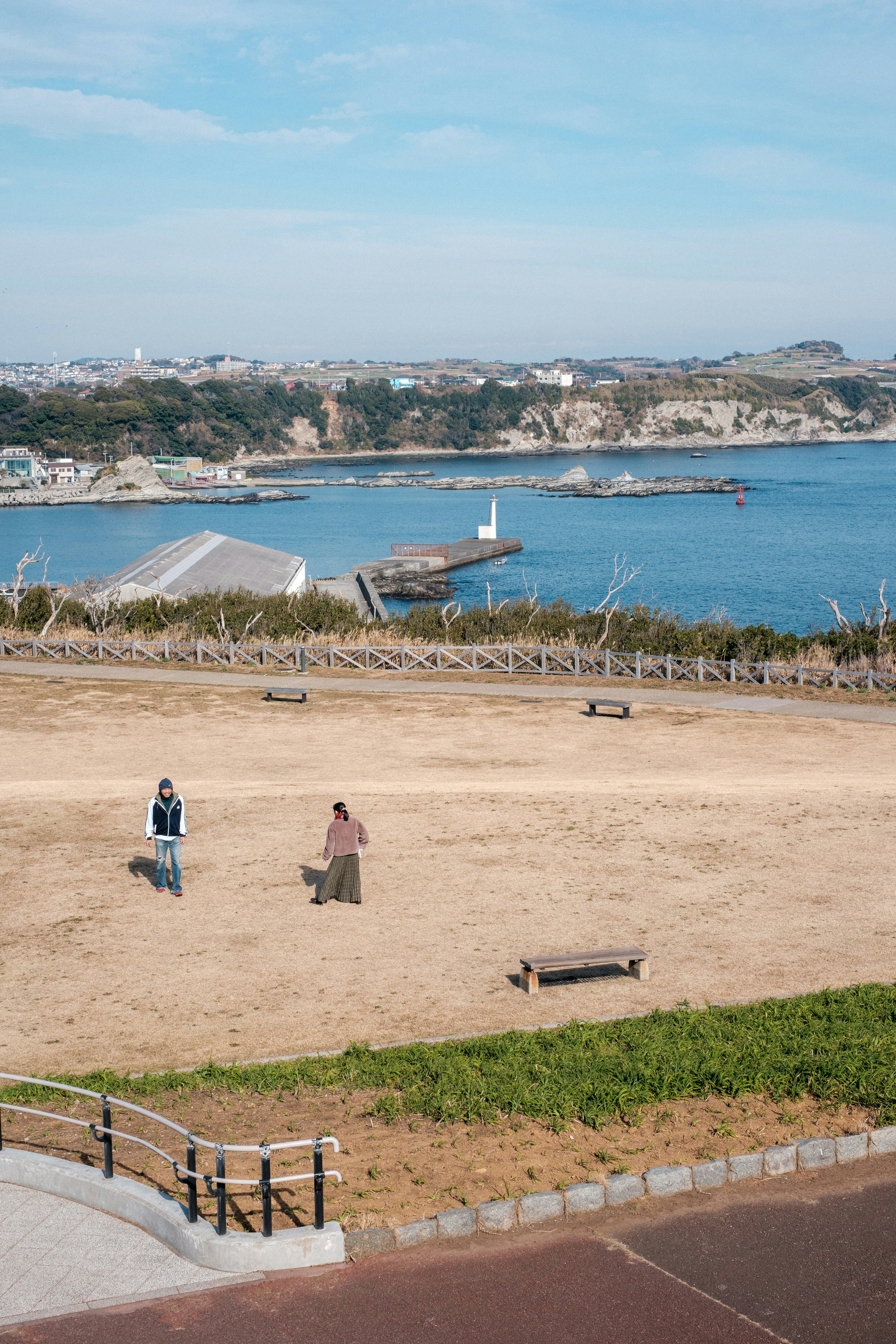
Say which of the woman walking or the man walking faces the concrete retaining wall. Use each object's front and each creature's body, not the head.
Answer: the man walking

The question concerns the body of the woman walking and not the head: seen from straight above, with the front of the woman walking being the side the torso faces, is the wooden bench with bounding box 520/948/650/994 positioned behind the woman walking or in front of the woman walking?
behind

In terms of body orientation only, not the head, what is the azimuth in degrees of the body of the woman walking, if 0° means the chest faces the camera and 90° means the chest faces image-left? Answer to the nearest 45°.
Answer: approximately 180°

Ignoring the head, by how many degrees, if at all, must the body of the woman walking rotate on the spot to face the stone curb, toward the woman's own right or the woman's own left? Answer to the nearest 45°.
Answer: approximately 180°

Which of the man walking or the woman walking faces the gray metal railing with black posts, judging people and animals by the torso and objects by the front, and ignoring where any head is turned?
the man walking

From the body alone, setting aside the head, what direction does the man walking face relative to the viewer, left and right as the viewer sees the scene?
facing the viewer

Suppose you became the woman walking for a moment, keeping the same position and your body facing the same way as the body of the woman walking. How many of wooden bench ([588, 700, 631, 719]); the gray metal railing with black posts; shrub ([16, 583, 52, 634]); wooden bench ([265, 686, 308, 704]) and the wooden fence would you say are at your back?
1

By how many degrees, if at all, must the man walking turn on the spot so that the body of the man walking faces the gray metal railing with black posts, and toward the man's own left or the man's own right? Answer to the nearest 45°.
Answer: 0° — they already face it

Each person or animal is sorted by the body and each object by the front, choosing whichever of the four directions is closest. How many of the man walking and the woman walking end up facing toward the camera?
1

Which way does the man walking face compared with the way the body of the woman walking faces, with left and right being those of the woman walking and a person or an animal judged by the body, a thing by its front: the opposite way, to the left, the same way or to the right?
the opposite way

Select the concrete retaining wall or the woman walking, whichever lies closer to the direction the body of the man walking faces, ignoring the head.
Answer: the concrete retaining wall

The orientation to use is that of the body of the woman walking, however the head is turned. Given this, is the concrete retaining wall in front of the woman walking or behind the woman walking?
behind
